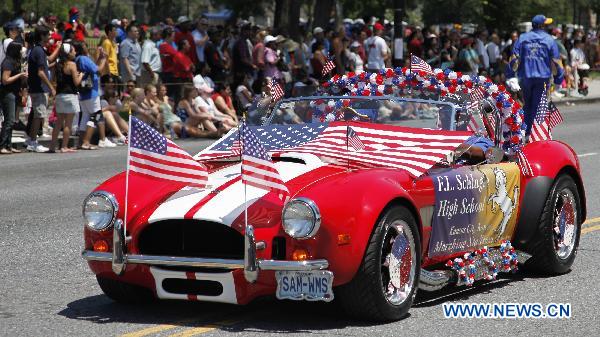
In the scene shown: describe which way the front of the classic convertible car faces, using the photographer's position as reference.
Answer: facing the viewer and to the left of the viewer

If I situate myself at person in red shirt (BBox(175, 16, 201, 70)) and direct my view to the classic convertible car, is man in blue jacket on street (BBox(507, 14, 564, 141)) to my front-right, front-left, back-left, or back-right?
front-left

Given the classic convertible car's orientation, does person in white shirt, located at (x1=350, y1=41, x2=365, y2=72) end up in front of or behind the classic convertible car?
behind

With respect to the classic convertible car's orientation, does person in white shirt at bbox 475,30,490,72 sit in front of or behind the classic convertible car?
behind

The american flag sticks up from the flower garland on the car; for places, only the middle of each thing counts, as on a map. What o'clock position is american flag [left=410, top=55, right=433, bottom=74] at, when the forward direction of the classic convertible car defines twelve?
The american flag is roughly at 5 o'clock from the classic convertible car.

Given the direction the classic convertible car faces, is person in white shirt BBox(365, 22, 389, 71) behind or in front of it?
behind
